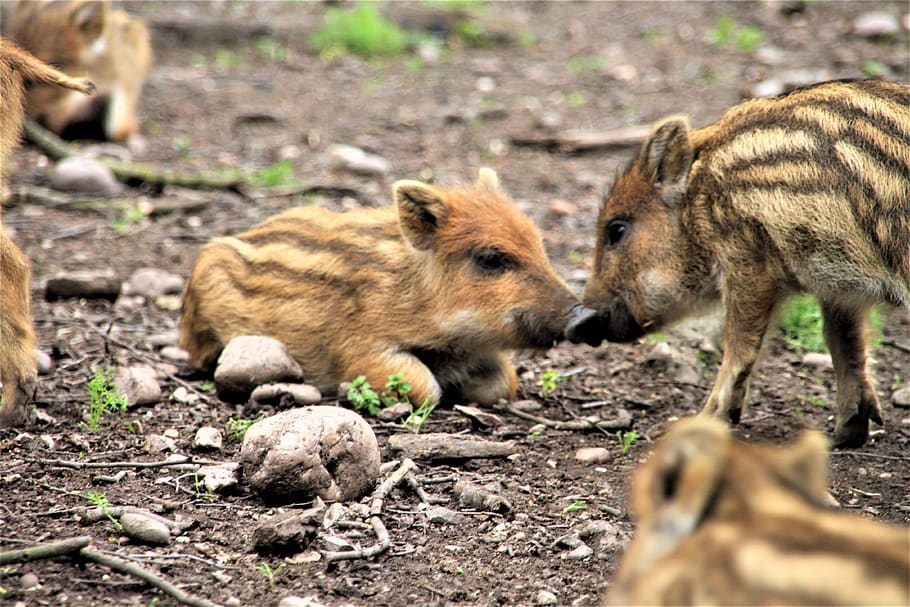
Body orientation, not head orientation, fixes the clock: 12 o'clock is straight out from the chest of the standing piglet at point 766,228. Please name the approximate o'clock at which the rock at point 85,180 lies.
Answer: The rock is roughly at 1 o'clock from the standing piglet.

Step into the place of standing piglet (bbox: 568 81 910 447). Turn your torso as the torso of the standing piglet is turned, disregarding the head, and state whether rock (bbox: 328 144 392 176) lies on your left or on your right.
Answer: on your right

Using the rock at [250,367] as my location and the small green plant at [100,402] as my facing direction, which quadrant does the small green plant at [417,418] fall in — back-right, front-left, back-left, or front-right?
back-left

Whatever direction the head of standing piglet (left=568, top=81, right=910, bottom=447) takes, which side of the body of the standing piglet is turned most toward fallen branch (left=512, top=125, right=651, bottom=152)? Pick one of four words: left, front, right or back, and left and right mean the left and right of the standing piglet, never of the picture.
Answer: right

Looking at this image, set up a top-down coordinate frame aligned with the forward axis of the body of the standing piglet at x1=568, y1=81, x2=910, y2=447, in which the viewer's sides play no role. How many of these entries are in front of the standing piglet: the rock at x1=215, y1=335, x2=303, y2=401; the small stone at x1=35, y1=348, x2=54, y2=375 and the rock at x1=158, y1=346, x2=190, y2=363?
3

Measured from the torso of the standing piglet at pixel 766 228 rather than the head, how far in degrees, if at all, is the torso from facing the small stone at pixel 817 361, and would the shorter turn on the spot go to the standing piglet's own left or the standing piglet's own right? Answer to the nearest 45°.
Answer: approximately 90° to the standing piglet's own right

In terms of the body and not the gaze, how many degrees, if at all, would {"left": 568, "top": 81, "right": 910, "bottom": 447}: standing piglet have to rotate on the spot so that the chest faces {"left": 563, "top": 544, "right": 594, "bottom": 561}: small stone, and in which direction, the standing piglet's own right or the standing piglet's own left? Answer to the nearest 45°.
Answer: approximately 90° to the standing piglet's own left

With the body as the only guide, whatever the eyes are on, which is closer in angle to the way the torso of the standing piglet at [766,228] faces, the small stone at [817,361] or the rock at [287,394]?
the rock

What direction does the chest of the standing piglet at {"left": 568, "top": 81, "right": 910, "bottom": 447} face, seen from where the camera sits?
to the viewer's left

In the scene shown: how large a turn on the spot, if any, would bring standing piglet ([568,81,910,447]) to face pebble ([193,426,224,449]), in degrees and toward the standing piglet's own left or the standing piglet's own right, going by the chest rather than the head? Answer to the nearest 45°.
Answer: approximately 45° to the standing piglet's own left

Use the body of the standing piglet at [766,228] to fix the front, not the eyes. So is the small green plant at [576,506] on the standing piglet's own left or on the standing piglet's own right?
on the standing piglet's own left

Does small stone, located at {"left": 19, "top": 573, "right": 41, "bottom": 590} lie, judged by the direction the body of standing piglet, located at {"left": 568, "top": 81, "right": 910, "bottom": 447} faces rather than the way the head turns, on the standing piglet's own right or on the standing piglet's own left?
on the standing piglet's own left

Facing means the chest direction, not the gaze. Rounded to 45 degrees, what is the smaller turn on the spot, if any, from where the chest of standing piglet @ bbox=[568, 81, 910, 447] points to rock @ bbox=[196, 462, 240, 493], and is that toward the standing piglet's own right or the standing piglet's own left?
approximately 45° to the standing piglet's own left

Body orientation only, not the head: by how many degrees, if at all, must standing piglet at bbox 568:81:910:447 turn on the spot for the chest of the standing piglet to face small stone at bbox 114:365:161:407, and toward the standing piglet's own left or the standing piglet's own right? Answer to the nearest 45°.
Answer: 0° — it already faces it
